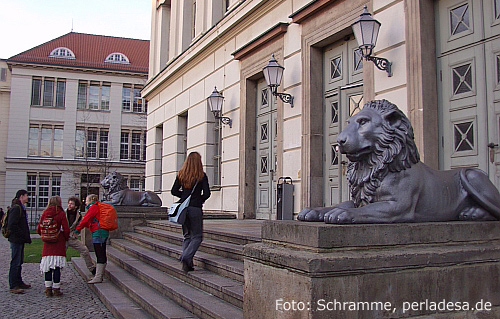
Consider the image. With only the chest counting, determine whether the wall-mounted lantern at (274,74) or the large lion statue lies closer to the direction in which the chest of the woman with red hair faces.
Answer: the wall-mounted lantern

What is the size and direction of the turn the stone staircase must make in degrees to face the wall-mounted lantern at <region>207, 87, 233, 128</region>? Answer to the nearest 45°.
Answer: approximately 135° to its right

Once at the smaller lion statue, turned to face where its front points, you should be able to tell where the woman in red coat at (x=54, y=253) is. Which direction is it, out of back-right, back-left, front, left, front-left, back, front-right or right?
left

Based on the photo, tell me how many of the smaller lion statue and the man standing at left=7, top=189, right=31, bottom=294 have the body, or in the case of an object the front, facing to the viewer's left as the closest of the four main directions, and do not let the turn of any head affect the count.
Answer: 1

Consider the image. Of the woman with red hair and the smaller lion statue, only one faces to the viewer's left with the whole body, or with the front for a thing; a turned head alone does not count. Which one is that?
the smaller lion statue

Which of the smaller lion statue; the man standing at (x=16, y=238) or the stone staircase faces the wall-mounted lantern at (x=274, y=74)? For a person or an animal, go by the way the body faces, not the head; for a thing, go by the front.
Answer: the man standing

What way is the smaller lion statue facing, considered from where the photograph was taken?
facing to the left of the viewer

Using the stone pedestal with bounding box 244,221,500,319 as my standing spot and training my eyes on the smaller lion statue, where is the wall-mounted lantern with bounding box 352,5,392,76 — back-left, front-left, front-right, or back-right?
front-right

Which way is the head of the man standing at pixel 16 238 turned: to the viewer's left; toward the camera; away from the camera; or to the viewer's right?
to the viewer's right

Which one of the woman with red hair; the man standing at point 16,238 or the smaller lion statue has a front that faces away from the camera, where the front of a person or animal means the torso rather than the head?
the woman with red hair

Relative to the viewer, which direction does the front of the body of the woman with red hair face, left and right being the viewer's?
facing away from the viewer

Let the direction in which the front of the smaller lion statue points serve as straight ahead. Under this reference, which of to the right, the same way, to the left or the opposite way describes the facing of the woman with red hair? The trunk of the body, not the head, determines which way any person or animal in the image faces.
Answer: to the right

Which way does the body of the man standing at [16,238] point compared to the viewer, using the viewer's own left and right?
facing to the right of the viewer

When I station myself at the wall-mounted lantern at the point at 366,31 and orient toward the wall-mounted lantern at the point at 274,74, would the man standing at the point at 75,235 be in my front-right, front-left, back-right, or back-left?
front-left

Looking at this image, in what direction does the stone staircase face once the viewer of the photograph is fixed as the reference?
facing the viewer and to the left of the viewer

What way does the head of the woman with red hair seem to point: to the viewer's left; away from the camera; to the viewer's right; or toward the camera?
away from the camera
